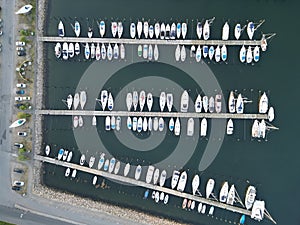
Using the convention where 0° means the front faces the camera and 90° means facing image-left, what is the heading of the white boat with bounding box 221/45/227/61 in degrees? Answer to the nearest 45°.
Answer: approximately 180°

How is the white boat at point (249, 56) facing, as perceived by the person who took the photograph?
facing away from the viewer

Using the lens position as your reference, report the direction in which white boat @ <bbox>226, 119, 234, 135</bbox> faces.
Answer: facing away from the viewer
